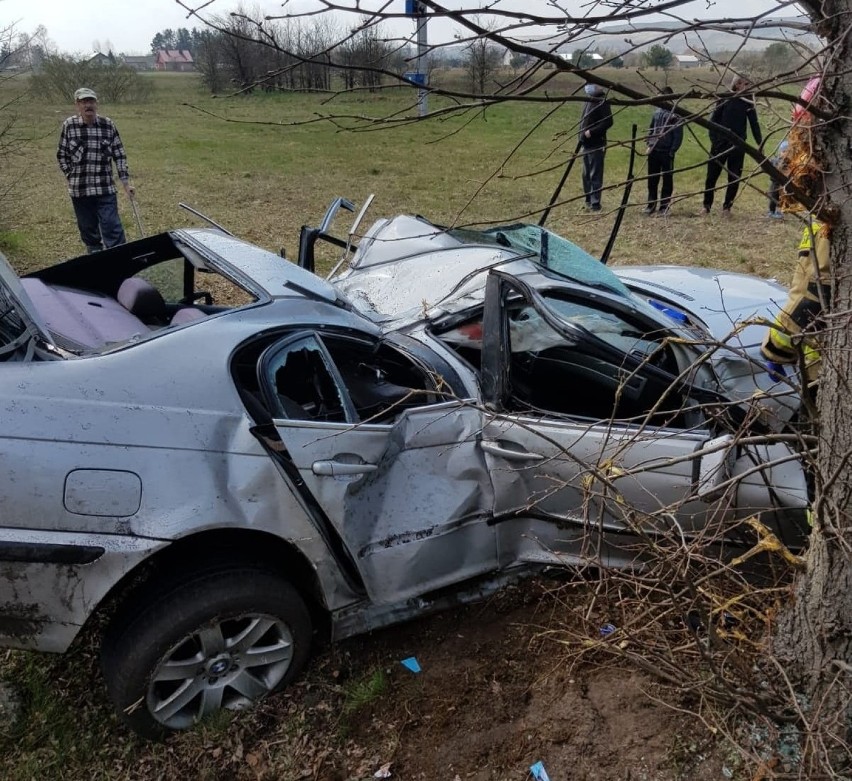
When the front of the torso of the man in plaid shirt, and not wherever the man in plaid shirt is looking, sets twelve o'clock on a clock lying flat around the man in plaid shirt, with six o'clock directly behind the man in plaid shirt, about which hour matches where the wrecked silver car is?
The wrecked silver car is roughly at 12 o'clock from the man in plaid shirt.

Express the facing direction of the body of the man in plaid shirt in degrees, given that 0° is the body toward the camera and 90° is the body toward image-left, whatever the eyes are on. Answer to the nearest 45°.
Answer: approximately 0°

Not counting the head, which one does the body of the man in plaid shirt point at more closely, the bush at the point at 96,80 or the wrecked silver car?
the wrecked silver car

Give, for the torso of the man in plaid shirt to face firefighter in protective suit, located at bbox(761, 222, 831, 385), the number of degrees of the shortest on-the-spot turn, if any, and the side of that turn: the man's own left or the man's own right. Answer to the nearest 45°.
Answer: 0° — they already face them

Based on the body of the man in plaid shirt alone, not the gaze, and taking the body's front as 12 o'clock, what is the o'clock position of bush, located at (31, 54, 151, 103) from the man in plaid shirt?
The bush is roughly at 6 o'clock from the man in plaid shirt.
